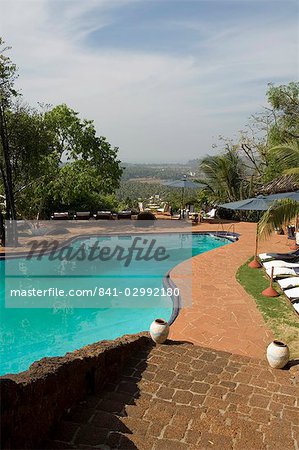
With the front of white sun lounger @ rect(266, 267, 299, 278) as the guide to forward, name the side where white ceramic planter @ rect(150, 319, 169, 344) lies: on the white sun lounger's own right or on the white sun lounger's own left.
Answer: on the white sun lounger's own left

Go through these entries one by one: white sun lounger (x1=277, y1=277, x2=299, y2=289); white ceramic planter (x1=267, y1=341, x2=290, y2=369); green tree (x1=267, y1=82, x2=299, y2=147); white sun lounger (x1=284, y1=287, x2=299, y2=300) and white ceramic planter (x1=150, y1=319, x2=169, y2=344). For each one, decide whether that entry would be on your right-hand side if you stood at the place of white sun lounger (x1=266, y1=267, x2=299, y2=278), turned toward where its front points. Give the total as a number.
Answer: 1

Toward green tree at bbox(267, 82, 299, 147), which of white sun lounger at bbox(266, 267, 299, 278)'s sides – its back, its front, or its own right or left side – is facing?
right

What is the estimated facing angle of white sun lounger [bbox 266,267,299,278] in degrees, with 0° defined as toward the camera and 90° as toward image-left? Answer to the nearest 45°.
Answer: approximately 90°

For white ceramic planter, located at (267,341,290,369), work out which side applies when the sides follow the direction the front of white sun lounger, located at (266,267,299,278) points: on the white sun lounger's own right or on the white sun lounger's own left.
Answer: on the white sun lounger's own left

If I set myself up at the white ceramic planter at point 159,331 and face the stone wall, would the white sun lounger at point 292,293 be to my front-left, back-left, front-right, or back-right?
back-left

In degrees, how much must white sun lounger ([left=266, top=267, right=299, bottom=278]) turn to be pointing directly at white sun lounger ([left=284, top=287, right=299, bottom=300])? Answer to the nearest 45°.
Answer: approximately 90° to its left

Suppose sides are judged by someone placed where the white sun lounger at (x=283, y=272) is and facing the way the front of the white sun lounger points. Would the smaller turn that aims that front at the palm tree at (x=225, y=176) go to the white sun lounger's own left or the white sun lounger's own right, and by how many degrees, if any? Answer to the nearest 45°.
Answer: approximately 90° to the white sun lounger's own right

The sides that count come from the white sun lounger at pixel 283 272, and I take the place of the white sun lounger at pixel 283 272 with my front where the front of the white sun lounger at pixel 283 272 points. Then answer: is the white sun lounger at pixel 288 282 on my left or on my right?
on my left
